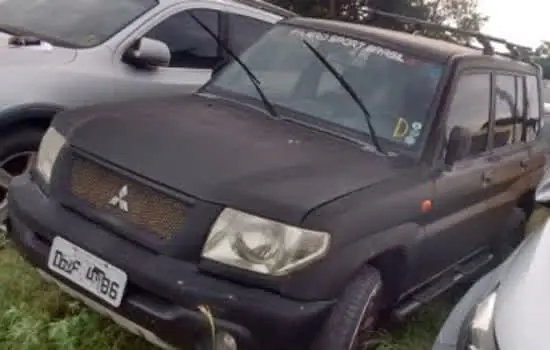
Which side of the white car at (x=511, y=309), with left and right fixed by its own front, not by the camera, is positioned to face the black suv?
right

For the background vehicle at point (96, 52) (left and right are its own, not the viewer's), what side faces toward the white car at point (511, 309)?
left

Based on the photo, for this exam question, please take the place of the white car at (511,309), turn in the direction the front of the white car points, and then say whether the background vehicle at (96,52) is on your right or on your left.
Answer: on your right

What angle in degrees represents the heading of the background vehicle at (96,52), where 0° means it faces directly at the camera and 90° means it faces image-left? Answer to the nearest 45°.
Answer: approximately 45°

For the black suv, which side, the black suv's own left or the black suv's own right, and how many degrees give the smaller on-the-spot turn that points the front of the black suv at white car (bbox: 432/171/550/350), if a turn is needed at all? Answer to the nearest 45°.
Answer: approximately 90° to the black suv's own left

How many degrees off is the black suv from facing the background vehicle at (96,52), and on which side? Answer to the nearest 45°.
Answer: approximately 90° to its right

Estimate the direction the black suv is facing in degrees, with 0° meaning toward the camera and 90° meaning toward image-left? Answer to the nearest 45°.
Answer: approximately 45°

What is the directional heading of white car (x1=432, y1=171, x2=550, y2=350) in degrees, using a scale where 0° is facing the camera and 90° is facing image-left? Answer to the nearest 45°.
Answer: approximately 45°
